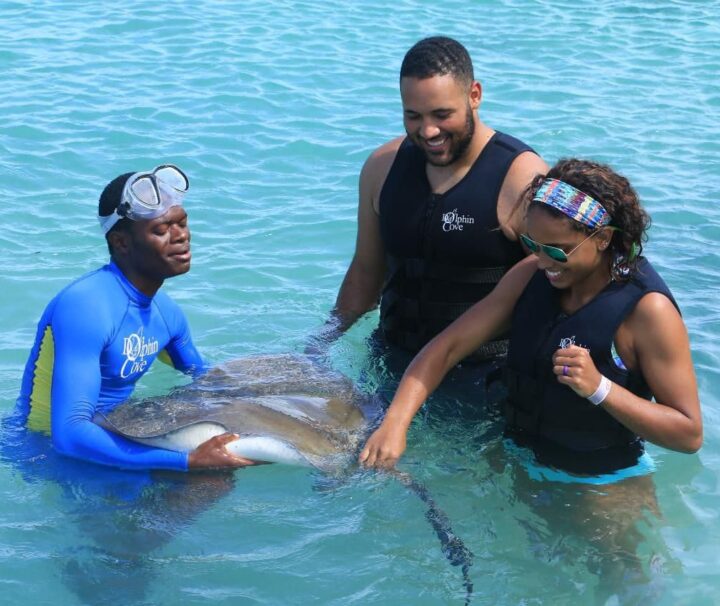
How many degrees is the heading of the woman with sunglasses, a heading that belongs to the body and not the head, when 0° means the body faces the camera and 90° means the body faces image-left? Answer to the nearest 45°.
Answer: approximately 45°

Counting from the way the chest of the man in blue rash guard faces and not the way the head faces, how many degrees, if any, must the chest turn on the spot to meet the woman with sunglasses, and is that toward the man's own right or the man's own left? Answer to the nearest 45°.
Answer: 0° — they already face them

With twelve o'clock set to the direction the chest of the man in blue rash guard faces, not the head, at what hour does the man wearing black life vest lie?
The man wearing black life vest is roughly at 10 o'clock from the man in blue rash guard.

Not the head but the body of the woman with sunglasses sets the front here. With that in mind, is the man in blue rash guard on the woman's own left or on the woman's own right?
on the woman's own right

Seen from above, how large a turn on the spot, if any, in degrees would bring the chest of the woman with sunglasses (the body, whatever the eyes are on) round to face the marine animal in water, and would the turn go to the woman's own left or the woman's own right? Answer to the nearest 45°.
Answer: approximately 45° to the woman's own right

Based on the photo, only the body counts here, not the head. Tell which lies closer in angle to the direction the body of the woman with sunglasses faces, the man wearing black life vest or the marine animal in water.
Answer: the marine animal in water

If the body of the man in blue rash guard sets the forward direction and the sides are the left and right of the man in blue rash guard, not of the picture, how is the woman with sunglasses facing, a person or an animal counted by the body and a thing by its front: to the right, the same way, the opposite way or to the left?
to the right

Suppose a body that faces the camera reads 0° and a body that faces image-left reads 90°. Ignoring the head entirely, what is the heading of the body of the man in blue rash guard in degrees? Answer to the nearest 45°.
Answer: approximately 315°
